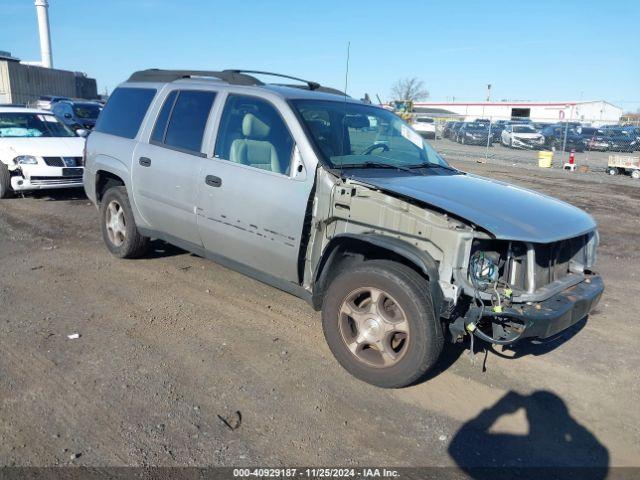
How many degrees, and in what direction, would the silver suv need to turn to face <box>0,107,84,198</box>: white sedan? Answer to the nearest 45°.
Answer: approximately 180°

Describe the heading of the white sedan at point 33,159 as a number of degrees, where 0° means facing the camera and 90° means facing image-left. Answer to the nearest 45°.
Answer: approximately 315°

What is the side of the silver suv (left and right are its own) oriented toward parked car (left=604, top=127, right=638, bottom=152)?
left

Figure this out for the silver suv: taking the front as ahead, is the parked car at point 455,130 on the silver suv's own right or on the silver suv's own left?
on the silver suv's own left

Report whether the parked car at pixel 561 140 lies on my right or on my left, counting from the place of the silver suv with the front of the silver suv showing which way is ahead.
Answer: on my left

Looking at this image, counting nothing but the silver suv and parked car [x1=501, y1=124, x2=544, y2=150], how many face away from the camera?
0

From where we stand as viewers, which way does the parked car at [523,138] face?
facing the viewer and to the right of the viewer

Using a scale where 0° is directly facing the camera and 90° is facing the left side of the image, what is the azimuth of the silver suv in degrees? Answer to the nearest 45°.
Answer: approximately 315°

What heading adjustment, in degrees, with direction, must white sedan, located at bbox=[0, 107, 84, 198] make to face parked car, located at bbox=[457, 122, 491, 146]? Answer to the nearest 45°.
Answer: approximately 90° to its left

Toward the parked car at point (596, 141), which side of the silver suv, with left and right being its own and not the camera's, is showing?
left

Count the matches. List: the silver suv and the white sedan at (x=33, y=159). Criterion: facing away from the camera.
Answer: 0
